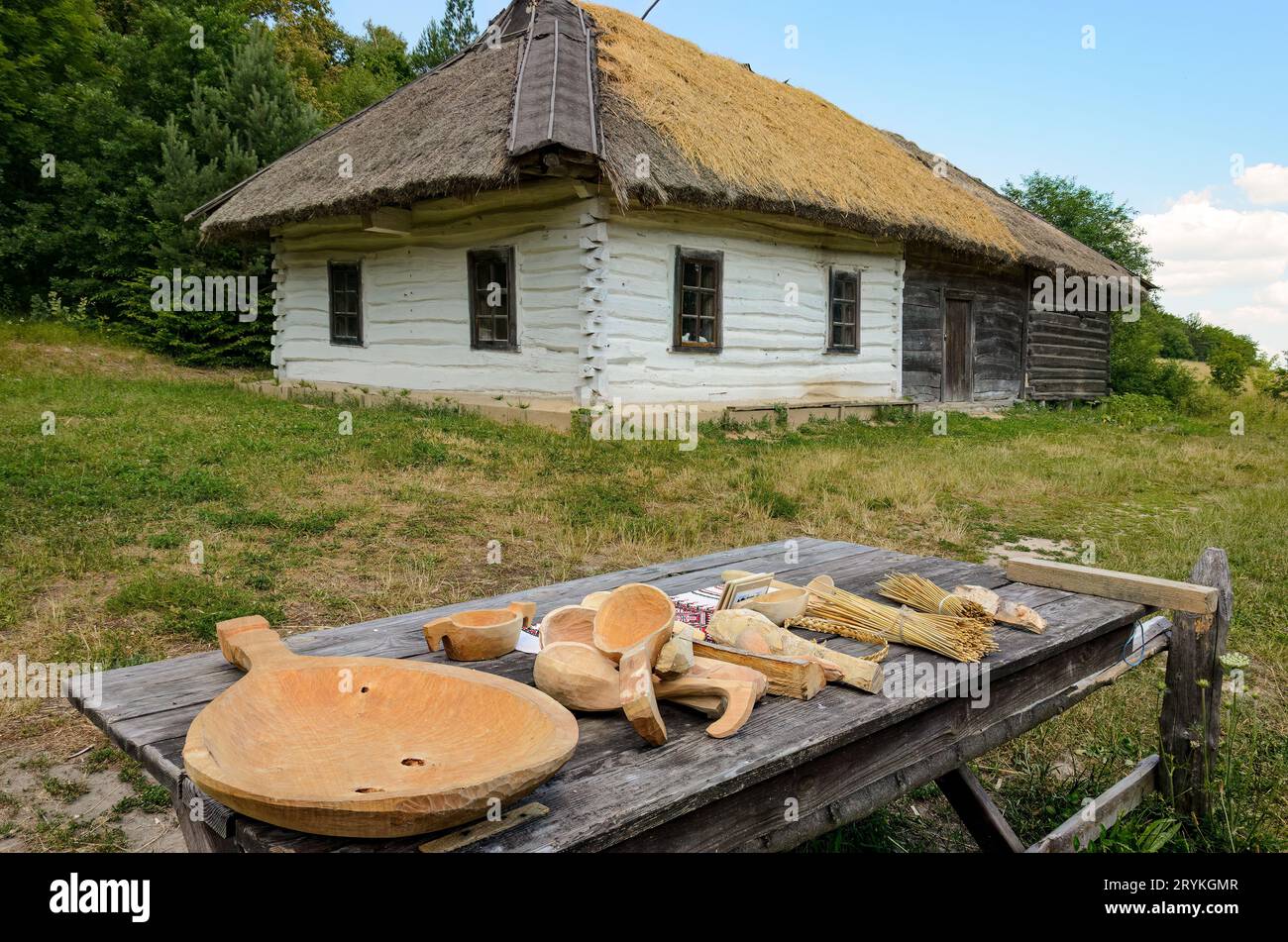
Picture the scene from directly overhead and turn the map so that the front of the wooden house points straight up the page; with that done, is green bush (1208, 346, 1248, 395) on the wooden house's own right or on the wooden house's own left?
on the wooden house's own left

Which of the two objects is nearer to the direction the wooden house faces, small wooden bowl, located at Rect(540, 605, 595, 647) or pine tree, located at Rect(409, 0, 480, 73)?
the small wooden bowl

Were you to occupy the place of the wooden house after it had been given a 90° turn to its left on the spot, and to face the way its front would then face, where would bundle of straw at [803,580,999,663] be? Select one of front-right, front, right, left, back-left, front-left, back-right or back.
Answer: back-right

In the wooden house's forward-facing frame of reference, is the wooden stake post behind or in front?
in front

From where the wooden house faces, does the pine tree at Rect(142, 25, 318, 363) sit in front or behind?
behind

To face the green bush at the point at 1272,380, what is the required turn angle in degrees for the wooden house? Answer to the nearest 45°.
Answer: approximately 90° to its left

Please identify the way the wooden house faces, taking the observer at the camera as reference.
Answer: facing the viewer and to the right of the viewer

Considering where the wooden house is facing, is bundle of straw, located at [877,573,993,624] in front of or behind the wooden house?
in front

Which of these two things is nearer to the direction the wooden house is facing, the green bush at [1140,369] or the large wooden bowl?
the large wooden bowl

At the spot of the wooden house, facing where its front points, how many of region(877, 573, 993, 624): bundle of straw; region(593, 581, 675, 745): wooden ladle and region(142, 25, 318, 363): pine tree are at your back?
1
